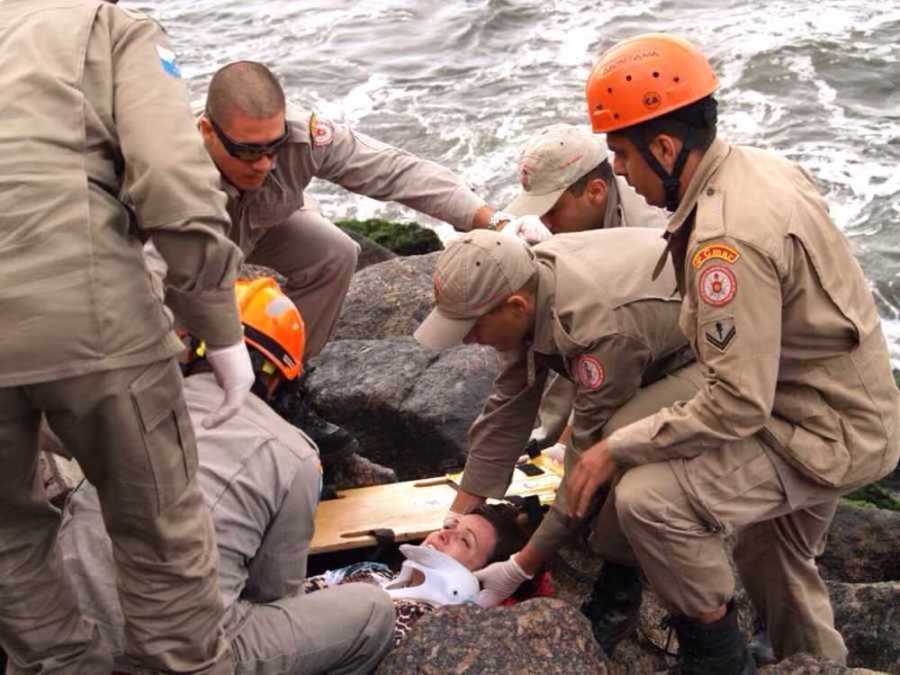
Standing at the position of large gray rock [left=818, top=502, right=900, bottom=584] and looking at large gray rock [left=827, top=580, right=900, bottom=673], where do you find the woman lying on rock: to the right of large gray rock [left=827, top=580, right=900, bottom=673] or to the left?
right

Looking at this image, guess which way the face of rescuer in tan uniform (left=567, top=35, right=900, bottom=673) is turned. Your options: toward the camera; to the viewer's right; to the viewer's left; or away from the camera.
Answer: to the viewer's left

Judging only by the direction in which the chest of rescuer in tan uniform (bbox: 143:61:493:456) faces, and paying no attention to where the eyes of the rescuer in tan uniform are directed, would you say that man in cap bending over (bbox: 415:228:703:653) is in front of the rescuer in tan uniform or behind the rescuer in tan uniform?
in front

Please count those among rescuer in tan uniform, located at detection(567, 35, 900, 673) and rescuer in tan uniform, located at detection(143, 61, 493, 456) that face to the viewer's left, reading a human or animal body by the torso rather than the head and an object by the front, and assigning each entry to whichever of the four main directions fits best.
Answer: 1

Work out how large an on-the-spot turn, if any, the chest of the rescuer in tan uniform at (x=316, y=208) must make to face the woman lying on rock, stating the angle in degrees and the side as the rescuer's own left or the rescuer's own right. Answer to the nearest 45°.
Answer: approximately 45° to the rescuer's own right

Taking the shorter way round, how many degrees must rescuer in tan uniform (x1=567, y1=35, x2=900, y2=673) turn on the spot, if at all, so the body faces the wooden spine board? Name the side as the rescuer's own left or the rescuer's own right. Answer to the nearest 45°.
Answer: approximately 45° to the rescuer's own right

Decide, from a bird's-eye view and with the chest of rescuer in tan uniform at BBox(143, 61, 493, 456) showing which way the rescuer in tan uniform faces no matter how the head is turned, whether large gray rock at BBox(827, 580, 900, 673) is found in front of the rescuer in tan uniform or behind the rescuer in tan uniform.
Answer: in front

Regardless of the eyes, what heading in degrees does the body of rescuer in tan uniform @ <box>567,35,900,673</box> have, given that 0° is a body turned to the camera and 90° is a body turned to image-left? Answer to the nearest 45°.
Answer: approximately 90°

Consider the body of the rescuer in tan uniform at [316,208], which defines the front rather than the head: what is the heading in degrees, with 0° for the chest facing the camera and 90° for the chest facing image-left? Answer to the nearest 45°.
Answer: approximately 315°

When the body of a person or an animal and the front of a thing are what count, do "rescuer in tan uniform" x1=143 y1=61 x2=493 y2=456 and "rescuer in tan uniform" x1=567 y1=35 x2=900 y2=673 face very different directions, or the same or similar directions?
very different directions

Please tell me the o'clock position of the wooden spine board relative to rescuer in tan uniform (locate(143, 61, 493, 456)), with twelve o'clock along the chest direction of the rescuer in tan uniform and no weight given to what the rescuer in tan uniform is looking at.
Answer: The wooden spine board is roughly at 1 o'clock from the rescuer in tan uniform.
